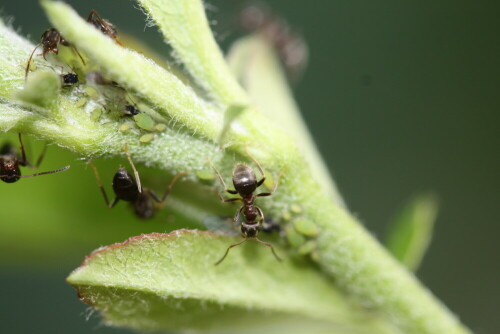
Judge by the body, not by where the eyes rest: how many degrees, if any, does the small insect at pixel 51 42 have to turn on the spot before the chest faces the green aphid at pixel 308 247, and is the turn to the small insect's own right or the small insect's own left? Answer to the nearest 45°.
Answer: approximately 90° to the small insect's own left

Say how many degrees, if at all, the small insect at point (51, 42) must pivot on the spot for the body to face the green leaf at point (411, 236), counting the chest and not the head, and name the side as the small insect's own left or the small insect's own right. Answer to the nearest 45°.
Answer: approximately 90° to the small insect's own left

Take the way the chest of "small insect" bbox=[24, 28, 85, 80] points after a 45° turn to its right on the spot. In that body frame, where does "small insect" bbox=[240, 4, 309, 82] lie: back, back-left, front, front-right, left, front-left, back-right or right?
back

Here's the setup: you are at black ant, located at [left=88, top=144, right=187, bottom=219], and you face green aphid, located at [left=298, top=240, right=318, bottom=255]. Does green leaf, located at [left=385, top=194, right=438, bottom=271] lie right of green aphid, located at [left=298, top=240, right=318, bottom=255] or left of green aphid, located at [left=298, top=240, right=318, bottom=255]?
left
